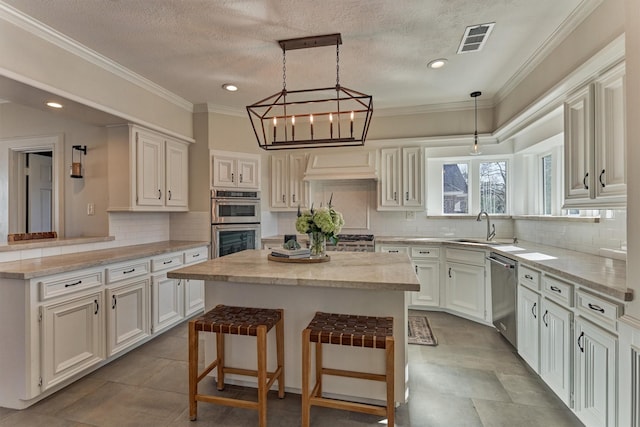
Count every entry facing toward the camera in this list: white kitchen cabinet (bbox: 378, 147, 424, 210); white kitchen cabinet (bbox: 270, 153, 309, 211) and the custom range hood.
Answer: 3

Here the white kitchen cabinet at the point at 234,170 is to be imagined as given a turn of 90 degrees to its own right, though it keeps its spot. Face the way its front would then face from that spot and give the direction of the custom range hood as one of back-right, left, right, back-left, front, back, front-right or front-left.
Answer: back-left

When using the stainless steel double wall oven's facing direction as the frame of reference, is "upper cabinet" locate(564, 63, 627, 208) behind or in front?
in front

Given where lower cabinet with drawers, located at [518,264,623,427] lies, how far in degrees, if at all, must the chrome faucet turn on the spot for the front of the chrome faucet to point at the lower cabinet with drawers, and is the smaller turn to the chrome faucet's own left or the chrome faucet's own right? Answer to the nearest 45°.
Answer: approximately 45° to the chrome faucet's own left

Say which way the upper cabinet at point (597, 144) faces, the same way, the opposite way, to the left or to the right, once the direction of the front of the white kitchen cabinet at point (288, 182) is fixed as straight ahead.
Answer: to the right

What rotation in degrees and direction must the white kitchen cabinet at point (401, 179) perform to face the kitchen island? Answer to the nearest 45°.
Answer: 0° — it already faces it

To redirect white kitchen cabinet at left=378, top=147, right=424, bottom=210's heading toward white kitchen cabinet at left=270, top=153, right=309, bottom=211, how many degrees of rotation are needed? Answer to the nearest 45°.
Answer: approximately 90° to its right

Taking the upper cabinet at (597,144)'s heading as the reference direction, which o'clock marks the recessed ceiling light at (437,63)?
The recessed ceiling light is roughly at 2 o'clock from the upper cabinet.

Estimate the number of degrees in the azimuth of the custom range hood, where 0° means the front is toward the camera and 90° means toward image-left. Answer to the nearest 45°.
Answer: approximately 0°

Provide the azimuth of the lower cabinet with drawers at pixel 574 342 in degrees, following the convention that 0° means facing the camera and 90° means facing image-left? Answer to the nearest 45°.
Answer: approximately 45°

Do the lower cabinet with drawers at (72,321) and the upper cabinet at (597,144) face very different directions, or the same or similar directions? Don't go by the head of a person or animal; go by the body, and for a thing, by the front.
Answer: very different directions

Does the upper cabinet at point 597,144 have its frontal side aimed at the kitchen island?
yes

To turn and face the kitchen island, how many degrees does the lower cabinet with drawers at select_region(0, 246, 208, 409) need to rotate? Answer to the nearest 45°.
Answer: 0° — it already faces it

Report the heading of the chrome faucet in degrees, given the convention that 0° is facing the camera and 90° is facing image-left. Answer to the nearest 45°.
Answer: approximately 45°

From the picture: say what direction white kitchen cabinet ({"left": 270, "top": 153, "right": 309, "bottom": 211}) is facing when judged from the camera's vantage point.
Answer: facing the viewer

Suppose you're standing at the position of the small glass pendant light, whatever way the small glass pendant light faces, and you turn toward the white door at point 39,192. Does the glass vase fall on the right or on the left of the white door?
left

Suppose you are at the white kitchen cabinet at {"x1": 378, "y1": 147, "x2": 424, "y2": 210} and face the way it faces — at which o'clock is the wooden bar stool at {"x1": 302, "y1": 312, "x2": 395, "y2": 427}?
The wooden bar stool is roughly at 12 o'clock from the white kitchen cabinet.
